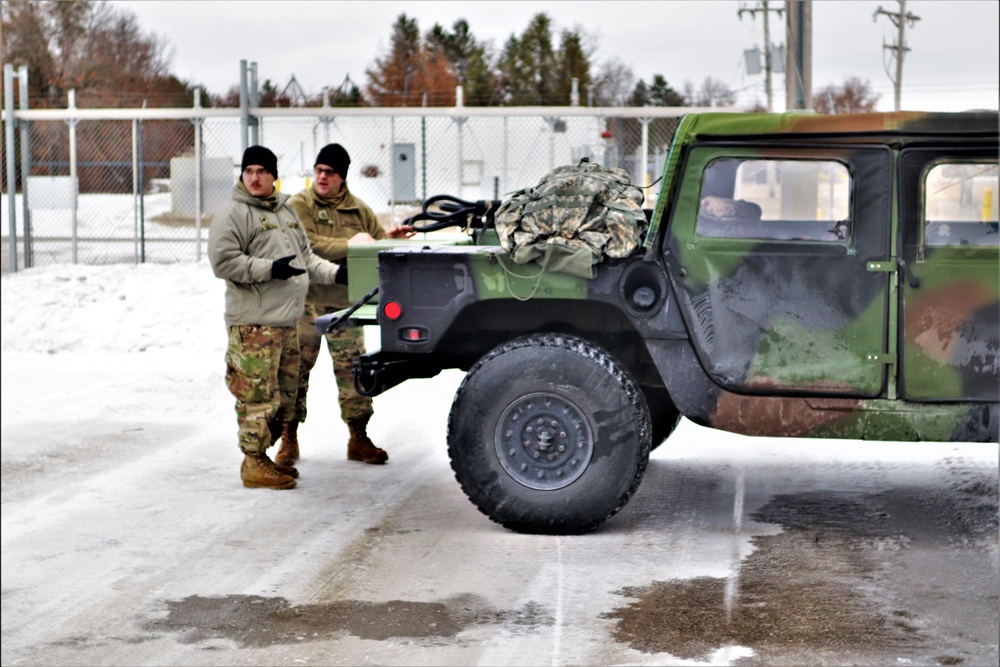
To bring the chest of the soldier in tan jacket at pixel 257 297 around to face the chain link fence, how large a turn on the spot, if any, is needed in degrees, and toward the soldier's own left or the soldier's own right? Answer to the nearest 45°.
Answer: approximately 135° to the soldier's own left

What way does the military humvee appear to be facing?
to the viewer's right

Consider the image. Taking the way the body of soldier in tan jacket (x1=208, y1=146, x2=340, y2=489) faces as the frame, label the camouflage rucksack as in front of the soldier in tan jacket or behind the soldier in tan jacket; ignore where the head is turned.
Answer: in front

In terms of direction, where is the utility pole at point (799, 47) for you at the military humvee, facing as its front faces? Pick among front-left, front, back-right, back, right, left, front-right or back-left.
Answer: left
